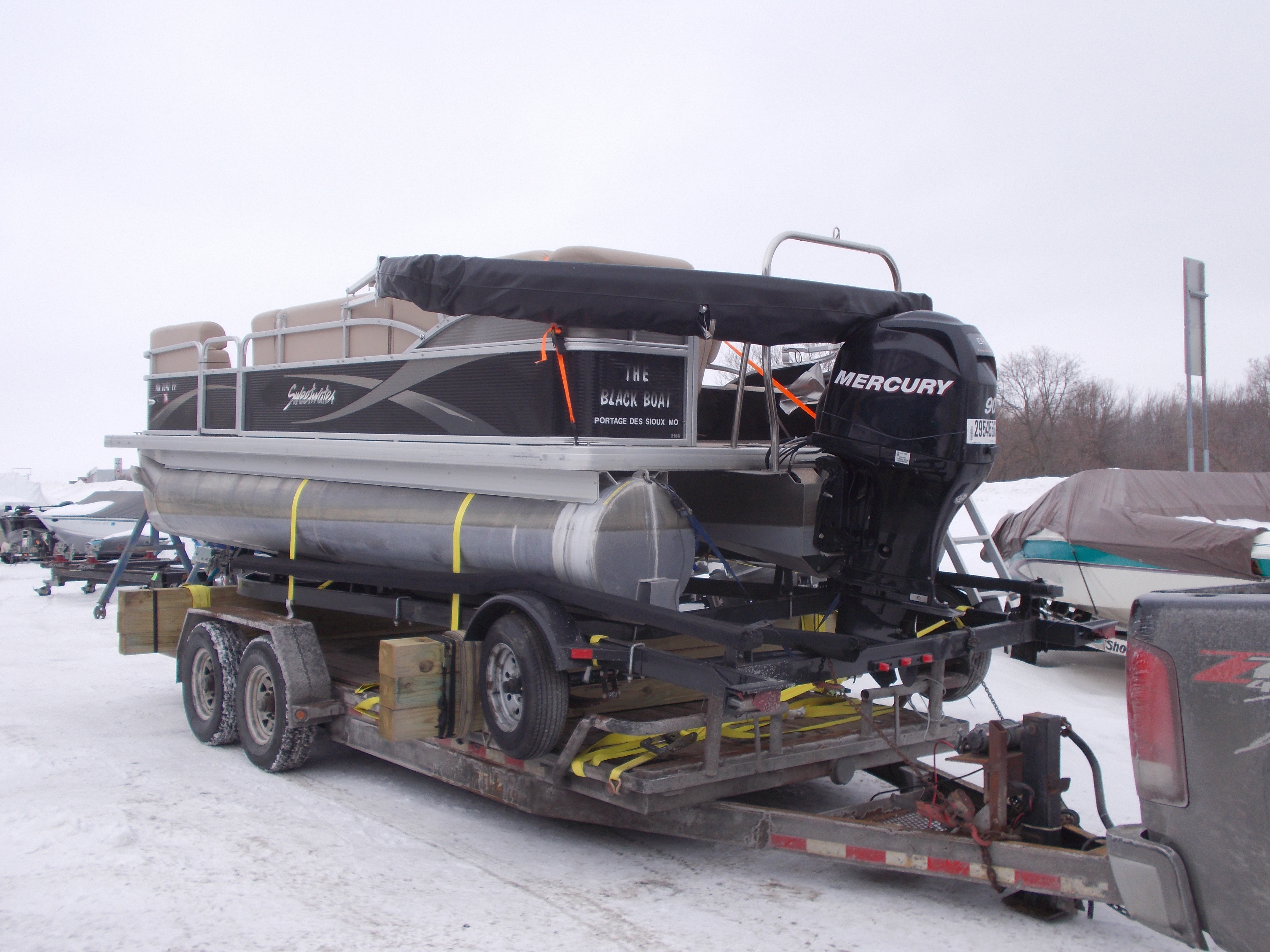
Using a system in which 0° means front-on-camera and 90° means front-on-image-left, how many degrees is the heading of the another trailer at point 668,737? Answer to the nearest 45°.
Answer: approximately 315°

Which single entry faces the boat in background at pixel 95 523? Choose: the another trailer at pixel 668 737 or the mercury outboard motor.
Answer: the mercury outboard motor

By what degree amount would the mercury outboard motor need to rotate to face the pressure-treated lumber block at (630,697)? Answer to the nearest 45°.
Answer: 0° — it already faces it

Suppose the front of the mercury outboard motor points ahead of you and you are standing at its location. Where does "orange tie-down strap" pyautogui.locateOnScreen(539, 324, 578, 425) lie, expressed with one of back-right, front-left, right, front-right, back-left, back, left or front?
front-left

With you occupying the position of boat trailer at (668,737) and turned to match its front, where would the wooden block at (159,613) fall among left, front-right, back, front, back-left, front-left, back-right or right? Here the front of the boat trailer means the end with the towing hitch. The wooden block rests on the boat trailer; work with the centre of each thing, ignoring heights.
back

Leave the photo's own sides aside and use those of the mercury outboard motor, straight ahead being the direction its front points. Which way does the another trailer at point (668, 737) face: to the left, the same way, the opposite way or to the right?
the opposite way

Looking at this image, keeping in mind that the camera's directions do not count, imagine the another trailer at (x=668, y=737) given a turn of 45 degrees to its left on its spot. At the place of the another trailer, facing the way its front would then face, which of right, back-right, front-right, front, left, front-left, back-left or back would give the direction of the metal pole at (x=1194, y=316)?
front-left

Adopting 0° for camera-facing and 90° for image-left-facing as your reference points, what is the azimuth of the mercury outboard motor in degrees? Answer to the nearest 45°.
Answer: approximately 135°

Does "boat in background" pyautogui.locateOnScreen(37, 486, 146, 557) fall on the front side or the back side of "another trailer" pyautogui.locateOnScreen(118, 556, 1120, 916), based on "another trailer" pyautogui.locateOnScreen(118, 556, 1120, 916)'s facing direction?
on the back side
